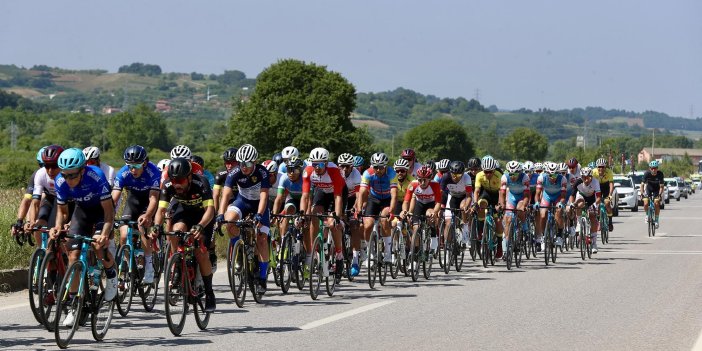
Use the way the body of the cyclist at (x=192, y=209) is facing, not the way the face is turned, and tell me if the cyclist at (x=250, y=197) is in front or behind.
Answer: behind

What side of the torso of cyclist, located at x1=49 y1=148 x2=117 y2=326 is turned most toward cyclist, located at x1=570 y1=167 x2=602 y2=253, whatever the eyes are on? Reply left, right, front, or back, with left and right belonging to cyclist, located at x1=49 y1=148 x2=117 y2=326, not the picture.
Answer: back

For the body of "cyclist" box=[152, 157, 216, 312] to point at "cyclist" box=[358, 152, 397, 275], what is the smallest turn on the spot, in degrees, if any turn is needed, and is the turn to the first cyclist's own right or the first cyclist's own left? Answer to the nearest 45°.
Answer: approximately 180°

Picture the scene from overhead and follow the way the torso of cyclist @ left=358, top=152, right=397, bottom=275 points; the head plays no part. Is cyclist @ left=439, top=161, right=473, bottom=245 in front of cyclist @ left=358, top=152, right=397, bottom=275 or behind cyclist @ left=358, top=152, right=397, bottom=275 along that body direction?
behind

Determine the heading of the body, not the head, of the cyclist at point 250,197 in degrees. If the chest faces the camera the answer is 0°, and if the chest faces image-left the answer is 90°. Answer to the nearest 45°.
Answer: approximately 45°

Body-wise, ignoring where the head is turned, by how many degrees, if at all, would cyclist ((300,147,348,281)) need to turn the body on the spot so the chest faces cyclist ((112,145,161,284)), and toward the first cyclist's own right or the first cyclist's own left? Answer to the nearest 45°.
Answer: approximately 45° to the first cyclist's own right

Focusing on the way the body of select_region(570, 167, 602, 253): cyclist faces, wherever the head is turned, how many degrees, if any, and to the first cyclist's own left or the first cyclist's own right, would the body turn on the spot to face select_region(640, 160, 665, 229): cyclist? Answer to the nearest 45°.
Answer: approximately 180°
